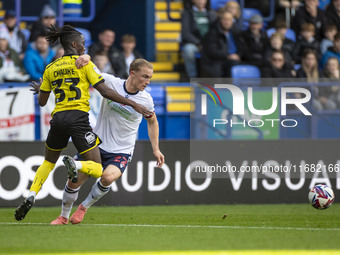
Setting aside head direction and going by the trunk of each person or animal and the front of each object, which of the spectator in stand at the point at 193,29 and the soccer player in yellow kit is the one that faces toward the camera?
the spectator in stand

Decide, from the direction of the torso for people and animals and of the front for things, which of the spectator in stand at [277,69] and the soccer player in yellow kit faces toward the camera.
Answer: the spectator in stand

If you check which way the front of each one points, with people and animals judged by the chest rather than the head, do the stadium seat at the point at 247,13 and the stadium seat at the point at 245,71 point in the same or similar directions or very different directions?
same or similar directions

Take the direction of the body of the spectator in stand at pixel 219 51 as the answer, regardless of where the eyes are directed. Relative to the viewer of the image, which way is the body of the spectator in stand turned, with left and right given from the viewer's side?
facing the viewer and to the right of the viewer

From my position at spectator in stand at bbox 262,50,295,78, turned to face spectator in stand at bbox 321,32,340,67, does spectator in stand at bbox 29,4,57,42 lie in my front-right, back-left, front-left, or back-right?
back-left

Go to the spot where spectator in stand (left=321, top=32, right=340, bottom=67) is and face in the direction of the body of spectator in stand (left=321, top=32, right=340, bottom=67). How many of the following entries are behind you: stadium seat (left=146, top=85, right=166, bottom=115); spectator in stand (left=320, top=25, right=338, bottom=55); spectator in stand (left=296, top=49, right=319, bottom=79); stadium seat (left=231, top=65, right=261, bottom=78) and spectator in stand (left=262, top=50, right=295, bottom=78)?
1

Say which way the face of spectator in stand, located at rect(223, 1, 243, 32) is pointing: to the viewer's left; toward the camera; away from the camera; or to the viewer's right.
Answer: toward the camera

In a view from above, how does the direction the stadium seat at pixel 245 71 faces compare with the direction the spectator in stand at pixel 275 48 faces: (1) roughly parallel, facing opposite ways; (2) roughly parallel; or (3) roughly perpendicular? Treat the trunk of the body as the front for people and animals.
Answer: roughly parallel

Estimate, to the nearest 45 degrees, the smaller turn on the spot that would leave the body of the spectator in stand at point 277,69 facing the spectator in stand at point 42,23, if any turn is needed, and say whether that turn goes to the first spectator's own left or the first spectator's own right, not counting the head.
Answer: approximately 90° to the first spectator's own right

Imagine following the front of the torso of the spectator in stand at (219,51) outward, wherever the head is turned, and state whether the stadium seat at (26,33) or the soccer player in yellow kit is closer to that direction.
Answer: the soccer player in yellow kit

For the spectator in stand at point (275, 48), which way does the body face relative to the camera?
toward the camera

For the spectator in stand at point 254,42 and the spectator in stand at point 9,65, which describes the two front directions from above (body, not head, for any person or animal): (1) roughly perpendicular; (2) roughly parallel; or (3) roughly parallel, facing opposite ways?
roughly parallel

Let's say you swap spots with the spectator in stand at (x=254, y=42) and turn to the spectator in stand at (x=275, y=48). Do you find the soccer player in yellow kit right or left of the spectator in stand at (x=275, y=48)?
right

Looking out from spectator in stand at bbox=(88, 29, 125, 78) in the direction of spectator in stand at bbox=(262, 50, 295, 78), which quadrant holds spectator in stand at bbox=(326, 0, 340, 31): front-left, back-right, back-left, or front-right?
front-left

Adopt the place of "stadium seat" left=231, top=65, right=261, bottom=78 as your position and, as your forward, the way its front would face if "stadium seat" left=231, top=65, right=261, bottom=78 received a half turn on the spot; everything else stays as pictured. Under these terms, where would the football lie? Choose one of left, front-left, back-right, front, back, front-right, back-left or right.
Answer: back

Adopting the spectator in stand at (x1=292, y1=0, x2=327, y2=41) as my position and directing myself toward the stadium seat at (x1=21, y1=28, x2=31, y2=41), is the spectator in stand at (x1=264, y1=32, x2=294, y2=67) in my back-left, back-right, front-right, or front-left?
front-left

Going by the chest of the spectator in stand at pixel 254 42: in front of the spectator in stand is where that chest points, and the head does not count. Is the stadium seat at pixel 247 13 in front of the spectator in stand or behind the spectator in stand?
behind

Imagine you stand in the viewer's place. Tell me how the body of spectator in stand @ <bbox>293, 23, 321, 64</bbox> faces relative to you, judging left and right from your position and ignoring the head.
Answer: facing the viewer

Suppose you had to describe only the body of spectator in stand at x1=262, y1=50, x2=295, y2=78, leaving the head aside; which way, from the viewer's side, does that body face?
toward the camera
